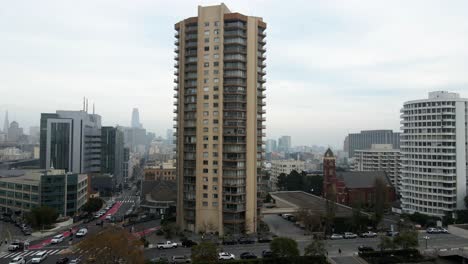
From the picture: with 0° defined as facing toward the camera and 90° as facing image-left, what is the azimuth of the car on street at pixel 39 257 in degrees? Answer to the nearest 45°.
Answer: approximately 45°

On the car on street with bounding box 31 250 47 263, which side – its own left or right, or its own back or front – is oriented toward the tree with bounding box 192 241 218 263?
left

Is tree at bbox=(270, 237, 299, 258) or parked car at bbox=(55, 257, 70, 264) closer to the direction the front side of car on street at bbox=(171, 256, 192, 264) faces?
the tree

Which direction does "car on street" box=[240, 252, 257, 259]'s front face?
to the viewer's right

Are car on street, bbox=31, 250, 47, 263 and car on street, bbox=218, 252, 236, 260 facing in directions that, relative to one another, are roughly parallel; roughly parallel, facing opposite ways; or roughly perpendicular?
roughly perpendicular

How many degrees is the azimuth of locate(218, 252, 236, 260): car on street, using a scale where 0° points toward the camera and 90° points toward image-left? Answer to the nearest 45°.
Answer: approximately 270°

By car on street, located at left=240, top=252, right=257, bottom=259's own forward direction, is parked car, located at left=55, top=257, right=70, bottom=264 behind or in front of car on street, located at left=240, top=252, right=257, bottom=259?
behind

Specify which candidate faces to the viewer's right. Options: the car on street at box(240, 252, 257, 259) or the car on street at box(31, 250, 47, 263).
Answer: the car on street at box(240, 252, 257, 259)

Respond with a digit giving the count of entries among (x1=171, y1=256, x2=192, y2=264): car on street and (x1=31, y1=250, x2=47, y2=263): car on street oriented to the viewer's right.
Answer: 1

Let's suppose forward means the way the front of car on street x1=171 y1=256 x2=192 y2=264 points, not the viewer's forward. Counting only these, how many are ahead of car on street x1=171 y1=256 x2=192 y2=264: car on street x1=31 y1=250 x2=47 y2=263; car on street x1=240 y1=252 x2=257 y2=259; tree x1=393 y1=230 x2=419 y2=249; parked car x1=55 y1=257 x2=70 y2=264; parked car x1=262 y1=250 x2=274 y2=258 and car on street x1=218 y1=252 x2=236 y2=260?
4

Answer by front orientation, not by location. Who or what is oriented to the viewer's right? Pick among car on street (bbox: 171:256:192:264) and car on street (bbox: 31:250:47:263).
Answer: car on street (bbox: 171:256:192:264)

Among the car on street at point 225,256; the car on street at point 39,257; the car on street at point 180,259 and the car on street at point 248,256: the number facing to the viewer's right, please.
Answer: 3

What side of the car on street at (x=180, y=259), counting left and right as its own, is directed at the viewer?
right

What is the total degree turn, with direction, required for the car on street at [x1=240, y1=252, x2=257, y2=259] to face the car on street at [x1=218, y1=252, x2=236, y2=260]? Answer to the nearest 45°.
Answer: approximately 180°
